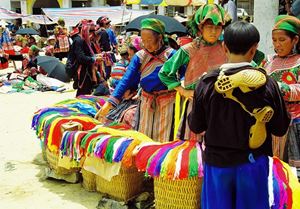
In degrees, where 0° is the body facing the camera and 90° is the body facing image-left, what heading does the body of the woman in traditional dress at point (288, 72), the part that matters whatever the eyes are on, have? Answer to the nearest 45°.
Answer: approximately 45°

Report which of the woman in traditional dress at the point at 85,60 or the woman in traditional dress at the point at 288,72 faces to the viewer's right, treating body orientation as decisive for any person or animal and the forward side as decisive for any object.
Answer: the woman in traditional dress at the point at 85,60

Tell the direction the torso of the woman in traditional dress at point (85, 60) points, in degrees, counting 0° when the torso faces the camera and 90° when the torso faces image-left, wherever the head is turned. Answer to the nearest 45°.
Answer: approximately 270°

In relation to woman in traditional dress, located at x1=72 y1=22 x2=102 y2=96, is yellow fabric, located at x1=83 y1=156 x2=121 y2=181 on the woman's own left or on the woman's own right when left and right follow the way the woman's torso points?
on the woman's own right

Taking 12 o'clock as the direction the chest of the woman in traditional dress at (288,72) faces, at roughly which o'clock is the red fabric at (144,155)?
The red fabric is roughly at 1 o'clock from the woman in traditional dress.

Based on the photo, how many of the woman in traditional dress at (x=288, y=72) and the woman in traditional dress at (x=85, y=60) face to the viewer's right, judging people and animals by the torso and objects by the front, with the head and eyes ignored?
1

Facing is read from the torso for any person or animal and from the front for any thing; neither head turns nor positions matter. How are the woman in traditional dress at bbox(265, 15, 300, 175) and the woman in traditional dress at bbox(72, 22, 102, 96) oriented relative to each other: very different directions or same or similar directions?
very different directions
